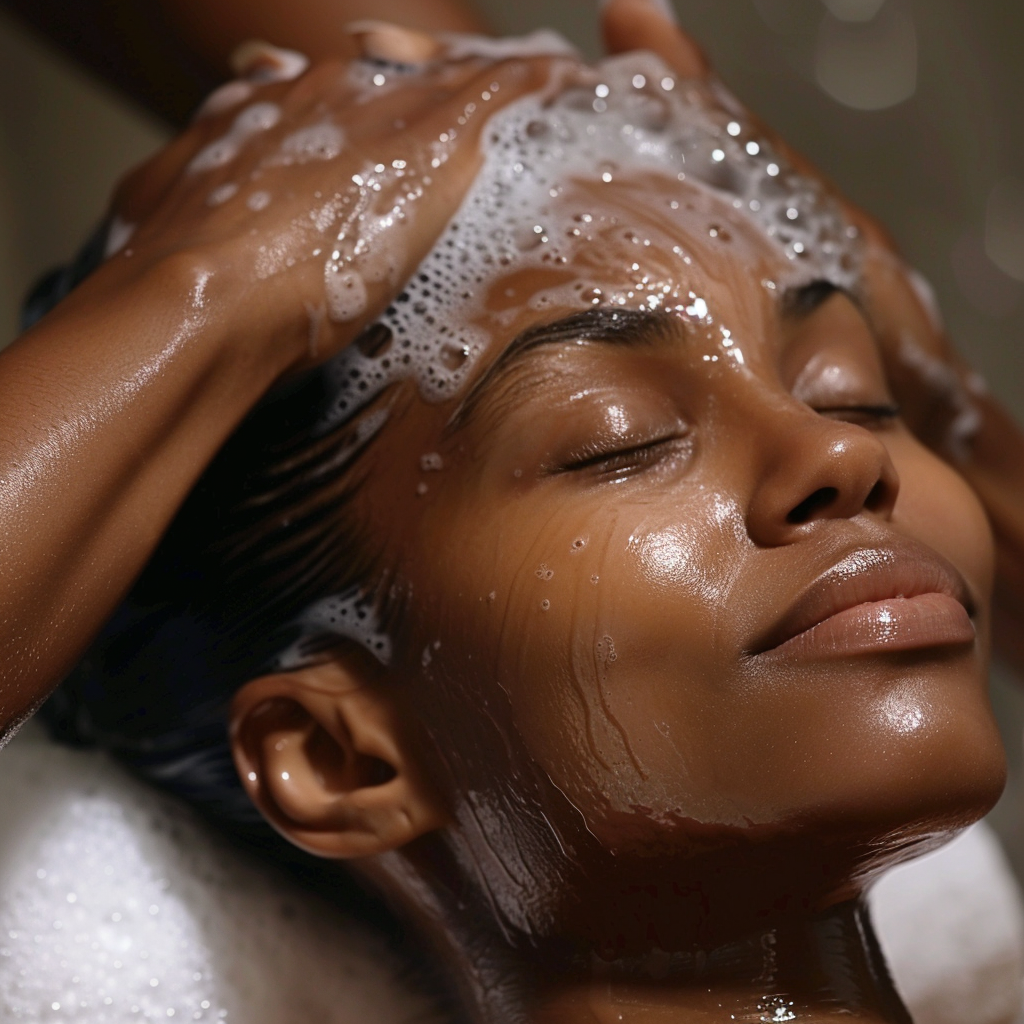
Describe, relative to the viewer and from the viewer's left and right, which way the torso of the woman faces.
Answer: facing the viewer and to the right of the viewer
